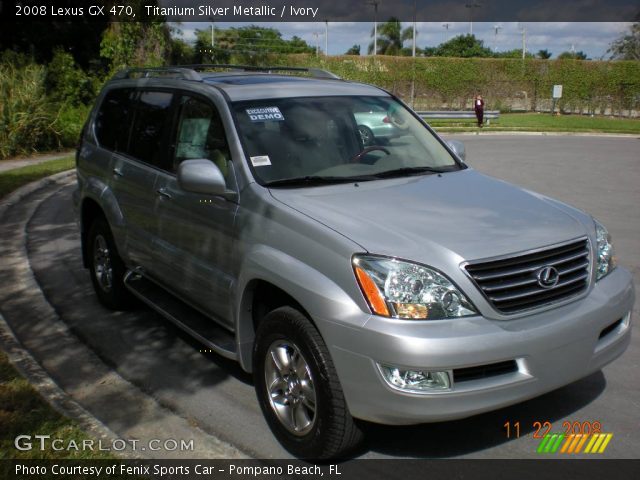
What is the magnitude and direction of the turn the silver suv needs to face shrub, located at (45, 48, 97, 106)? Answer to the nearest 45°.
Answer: approximately 180°

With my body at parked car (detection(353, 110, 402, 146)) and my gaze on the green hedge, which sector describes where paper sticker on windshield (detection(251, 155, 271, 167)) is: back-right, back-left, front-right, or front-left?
back-left

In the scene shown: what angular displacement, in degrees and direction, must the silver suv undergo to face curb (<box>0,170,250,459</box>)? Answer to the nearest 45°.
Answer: approximately 135° to its right

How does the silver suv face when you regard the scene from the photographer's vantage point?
facing the viewer and to the right of the viewer

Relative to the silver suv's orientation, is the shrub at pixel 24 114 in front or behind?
behind

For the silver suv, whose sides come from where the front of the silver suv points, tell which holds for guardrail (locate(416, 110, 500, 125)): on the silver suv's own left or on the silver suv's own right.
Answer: on the silver suv's own left

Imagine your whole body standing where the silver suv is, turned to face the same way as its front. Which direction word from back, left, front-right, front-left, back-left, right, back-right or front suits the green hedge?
back-left
